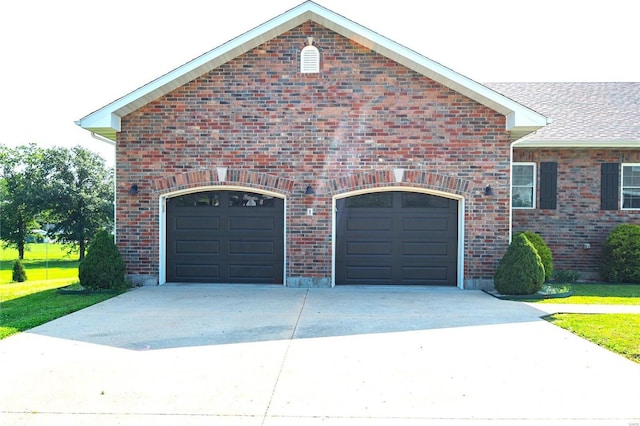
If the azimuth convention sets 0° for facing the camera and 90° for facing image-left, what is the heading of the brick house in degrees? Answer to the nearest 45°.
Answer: approximately 0°

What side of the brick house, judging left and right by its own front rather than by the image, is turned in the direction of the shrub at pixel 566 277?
left

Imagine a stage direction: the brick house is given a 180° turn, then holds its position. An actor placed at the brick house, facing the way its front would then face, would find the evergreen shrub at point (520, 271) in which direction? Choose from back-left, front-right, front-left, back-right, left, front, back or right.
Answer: right

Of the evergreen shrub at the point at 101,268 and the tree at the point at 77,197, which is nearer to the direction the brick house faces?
the evergreen shrub

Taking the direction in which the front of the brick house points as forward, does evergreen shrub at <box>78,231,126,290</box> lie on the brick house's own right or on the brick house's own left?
on the brick house's own right

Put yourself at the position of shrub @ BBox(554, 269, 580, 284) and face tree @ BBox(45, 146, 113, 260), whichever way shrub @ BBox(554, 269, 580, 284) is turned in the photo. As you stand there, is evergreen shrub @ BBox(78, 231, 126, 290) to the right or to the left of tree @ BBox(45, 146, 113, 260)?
left

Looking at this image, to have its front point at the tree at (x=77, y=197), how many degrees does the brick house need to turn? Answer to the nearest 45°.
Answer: approximately 135° to its right

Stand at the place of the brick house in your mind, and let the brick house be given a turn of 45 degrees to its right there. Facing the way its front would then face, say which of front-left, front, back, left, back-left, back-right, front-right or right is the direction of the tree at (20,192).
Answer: right

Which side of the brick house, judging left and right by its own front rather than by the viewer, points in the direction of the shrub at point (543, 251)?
left

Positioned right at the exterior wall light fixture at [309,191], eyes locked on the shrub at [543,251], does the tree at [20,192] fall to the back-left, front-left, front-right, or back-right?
back-left
